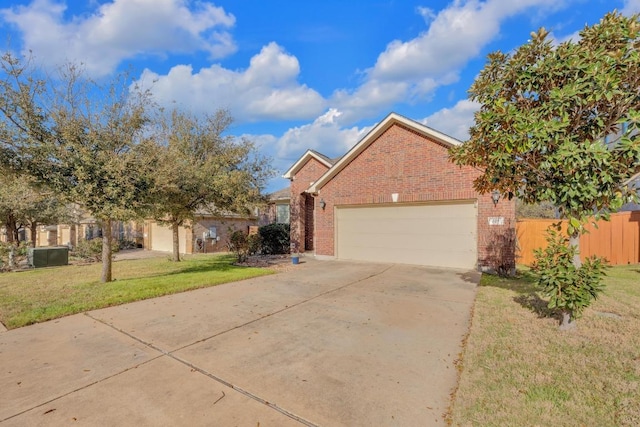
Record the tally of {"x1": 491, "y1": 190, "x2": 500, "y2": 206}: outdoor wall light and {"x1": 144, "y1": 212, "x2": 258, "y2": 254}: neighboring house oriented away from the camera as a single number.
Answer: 0

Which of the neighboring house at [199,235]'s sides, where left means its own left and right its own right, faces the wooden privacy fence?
left

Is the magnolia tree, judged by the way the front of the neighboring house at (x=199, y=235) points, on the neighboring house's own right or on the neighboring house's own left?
on the neighboring house's own left

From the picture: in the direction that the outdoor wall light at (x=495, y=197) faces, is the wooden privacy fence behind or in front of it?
behind

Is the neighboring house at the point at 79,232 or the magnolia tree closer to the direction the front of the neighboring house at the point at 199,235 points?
the magnolia tree

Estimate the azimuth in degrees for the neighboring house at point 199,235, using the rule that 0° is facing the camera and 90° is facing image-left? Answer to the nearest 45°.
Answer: approximately 45°

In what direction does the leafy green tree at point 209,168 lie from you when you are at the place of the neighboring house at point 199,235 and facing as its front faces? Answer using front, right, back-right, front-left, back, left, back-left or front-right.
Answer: front-left

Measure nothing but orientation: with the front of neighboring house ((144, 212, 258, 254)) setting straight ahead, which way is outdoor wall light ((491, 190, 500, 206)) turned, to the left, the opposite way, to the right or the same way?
the same way

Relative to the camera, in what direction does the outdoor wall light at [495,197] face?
facing the viewer

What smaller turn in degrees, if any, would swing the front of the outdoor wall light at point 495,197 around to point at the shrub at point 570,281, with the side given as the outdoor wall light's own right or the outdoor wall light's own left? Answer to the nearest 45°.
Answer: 0° — it already faces it

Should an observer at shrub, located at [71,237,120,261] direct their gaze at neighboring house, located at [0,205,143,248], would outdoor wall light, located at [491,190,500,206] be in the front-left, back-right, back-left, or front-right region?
back-right

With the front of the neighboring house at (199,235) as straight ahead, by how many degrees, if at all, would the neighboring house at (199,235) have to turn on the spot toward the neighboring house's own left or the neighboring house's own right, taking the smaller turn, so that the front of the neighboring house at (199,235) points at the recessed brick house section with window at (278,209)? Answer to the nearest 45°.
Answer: approximately 135° to the neighboring house's own left

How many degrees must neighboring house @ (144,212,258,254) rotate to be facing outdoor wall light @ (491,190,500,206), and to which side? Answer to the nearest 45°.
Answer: approximately 90° to its left

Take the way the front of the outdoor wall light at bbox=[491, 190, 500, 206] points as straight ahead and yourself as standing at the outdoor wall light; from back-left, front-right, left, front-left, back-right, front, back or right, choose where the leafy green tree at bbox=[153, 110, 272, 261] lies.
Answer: right
